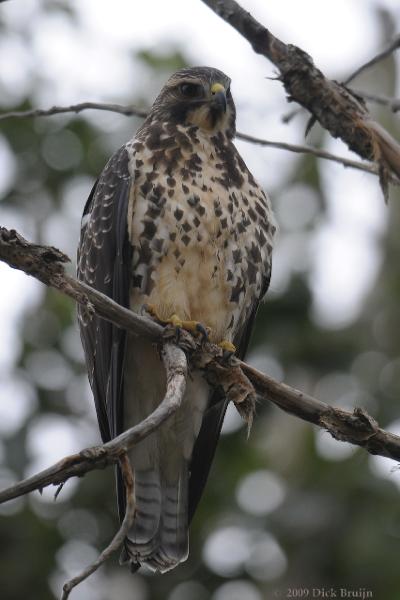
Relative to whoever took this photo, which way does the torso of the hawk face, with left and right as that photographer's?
facing the viewer and to the right of the viewer

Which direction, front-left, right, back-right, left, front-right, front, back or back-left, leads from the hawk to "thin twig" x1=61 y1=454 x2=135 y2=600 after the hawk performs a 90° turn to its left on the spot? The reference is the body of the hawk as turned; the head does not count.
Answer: back-right
